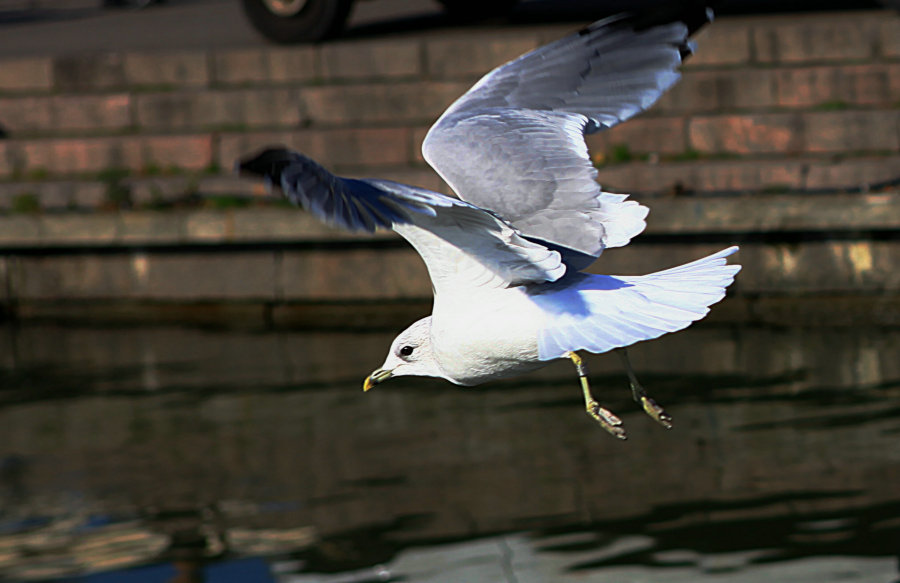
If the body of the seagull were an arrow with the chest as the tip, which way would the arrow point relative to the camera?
to the viewer's left
